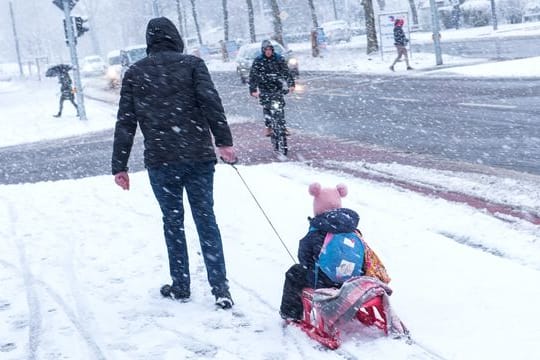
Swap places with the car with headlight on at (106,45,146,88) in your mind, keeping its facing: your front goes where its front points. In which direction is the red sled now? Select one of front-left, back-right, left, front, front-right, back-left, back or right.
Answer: front-left

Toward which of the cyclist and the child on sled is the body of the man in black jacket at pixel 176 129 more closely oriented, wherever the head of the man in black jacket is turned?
the cyclist

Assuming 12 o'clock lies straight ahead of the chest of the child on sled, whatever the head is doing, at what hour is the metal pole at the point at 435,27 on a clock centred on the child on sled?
The metal pole is roughly at 2 o'clock from the child on sled.

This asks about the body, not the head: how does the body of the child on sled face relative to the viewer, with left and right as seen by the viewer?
facing away from the viewer and to the left of the viewer

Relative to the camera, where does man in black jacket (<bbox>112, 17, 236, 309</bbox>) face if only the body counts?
away from the camera

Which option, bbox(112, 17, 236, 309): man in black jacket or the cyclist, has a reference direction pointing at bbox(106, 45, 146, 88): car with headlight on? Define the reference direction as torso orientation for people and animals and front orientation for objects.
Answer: the man in black jacket

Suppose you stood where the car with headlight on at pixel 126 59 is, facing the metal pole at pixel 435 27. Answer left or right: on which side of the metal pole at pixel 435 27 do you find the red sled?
right

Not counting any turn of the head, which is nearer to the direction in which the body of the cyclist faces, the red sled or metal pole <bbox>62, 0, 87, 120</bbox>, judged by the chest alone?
the red sled

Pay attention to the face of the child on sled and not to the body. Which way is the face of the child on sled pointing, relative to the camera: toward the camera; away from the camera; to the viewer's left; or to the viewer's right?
away from the camera

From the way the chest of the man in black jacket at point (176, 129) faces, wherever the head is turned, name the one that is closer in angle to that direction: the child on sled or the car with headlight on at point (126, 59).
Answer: the car with headlight on

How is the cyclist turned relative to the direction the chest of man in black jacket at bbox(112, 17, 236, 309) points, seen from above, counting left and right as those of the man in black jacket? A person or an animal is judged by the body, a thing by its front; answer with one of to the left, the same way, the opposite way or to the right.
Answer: the opposite way

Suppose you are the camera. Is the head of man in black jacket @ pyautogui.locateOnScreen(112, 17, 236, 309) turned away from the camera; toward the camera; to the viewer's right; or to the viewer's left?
away from the camera

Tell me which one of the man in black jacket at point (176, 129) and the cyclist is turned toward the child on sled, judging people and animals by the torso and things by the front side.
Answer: the cyclist

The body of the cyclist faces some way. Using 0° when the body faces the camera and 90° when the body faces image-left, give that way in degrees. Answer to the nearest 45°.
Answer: approximately 0°

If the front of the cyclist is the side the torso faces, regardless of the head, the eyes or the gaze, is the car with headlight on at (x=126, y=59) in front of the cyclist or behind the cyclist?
behind
